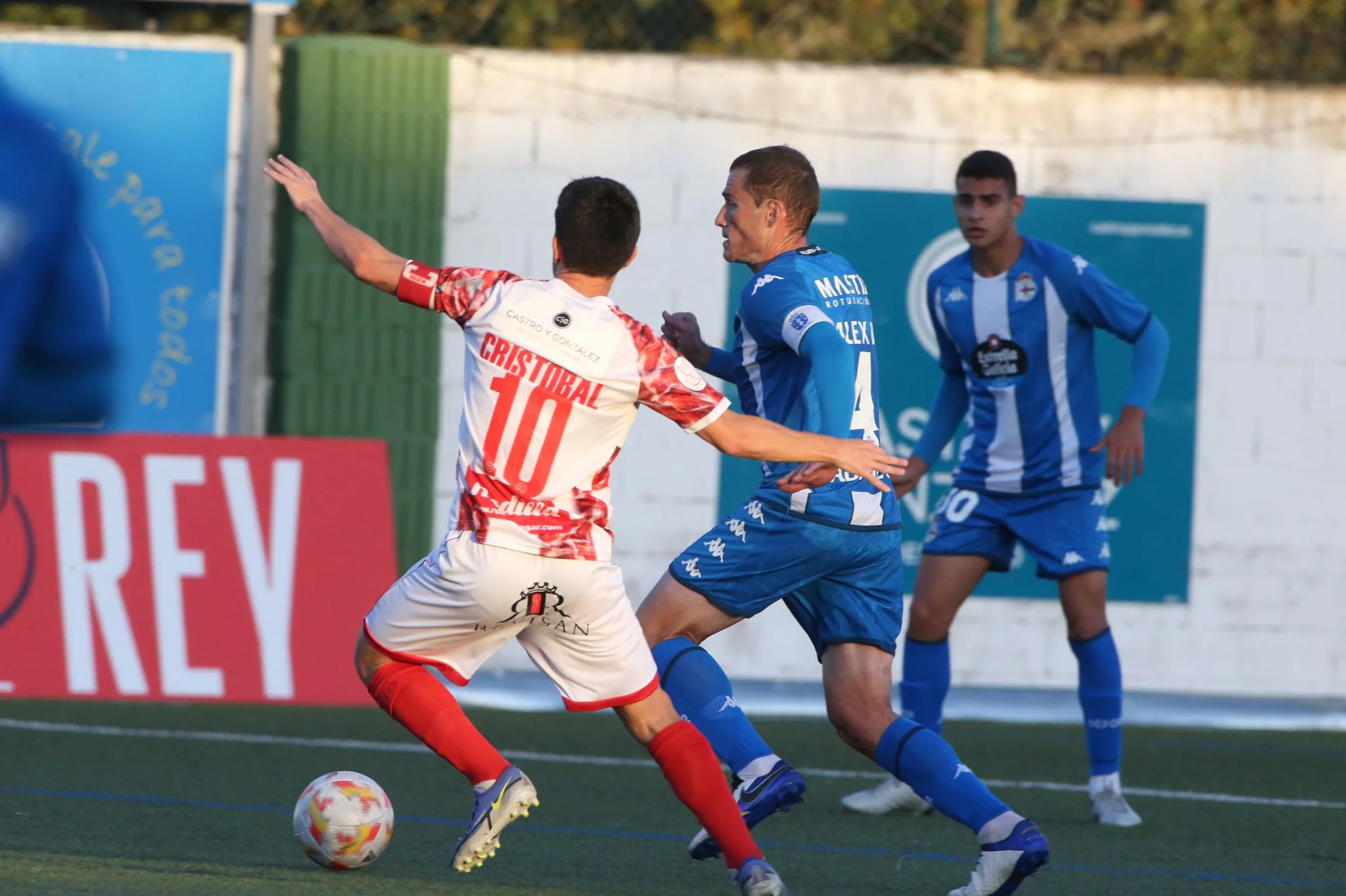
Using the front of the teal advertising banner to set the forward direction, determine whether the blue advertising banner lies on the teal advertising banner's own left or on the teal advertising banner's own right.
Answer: on the teal advertising banner's own right

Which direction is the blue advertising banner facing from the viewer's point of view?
toward the camera

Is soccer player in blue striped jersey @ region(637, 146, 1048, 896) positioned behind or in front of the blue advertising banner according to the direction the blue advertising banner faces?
in front

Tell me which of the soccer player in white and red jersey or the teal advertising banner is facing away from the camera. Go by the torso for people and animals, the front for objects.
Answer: the soccer player in white and red jersey

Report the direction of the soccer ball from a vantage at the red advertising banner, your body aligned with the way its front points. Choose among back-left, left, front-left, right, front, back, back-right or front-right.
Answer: front

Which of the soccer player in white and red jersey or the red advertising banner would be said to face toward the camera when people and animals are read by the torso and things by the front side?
the red advertising banner

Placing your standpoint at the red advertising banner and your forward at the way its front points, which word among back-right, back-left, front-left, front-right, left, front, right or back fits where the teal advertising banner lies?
left

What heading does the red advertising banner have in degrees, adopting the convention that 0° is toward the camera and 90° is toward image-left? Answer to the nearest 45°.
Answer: approximately 0°

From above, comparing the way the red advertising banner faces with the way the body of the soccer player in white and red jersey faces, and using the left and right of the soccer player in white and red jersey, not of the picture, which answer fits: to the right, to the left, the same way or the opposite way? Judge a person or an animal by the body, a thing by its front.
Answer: the opposite way

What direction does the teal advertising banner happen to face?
toward the camera

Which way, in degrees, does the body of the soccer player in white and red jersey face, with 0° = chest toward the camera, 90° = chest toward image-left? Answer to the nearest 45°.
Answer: approximately 180°

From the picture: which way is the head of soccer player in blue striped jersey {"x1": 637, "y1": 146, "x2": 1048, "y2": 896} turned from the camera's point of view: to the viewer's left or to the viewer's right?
to the viewer's left

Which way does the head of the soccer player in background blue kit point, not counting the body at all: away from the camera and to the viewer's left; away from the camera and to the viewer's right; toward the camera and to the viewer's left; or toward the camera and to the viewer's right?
toward the camera and to the viewer's left

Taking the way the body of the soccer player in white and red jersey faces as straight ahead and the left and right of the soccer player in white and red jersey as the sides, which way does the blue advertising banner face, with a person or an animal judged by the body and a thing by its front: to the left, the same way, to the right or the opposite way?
the opposite way
